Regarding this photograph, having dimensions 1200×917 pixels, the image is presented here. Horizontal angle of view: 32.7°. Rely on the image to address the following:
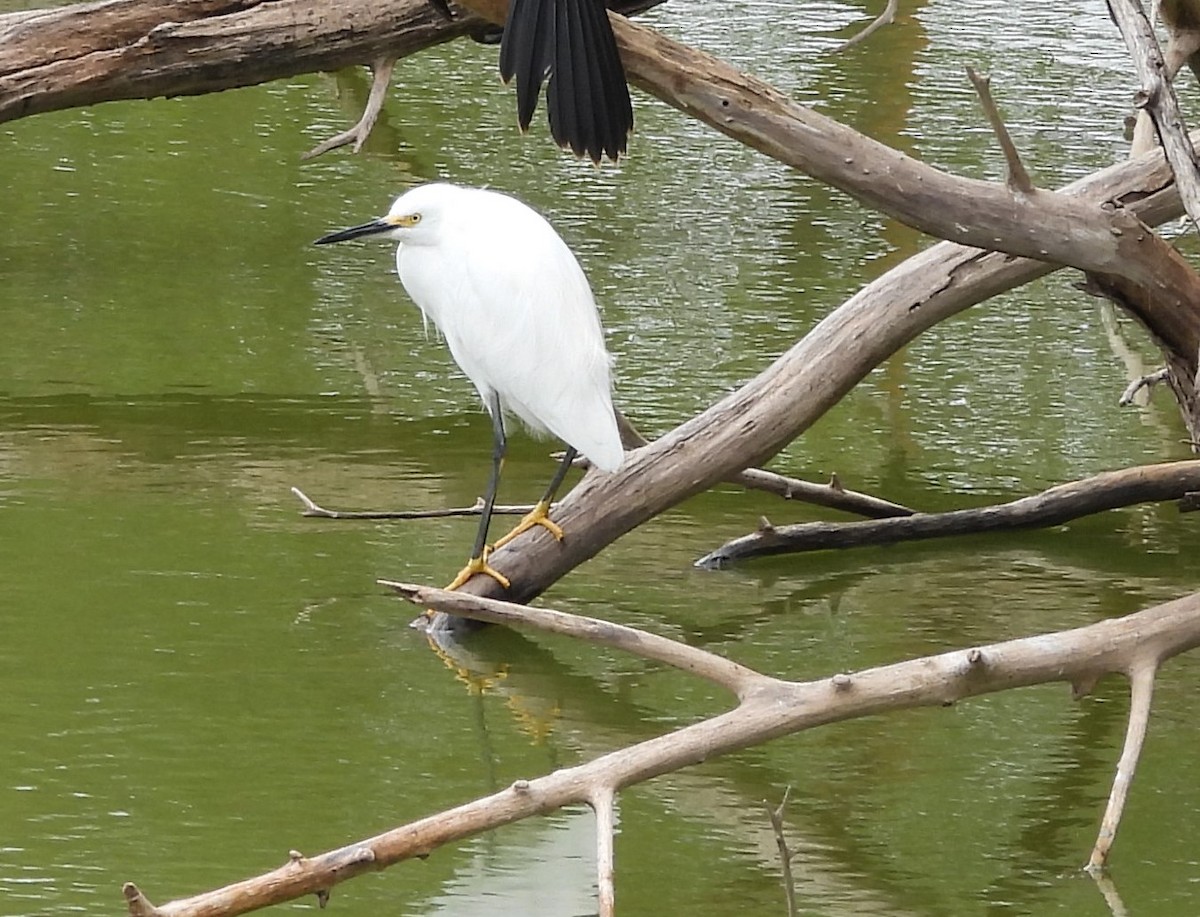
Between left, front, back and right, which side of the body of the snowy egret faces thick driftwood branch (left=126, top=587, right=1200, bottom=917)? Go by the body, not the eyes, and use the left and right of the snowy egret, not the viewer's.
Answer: left

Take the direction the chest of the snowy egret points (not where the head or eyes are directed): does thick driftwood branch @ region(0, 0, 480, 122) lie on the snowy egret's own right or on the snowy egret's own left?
on the snowy egret's own right

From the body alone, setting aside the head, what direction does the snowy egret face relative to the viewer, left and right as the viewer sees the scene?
facing to the left of the viewer

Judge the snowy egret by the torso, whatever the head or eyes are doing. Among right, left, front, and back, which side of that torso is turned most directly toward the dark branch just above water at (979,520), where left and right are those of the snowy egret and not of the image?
back
